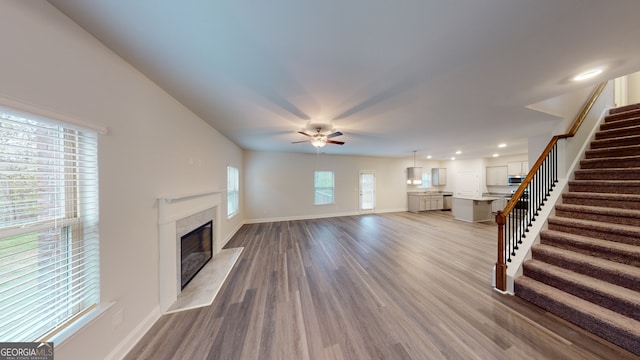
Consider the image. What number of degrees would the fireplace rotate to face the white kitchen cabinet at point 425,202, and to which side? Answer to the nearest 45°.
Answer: approximately 45° to its left

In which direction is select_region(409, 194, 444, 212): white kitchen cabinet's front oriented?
toward the camera

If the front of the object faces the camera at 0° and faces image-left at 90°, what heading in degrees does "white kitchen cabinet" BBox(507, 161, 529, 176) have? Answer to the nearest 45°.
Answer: approximately 45°

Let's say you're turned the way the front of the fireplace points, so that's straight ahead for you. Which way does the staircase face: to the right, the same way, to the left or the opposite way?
the opposite way

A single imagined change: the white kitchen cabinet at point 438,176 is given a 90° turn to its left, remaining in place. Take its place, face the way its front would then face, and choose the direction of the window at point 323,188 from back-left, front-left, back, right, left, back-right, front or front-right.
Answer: back-right

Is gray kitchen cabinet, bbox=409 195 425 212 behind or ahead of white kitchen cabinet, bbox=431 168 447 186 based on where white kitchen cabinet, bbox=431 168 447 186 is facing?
ahead

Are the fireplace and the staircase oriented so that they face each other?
yes

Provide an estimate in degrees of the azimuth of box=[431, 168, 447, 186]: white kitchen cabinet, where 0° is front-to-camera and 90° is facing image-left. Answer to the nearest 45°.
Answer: approximately 0°

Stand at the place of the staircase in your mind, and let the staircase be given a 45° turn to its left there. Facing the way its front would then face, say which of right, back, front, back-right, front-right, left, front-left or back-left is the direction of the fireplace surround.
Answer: front-right

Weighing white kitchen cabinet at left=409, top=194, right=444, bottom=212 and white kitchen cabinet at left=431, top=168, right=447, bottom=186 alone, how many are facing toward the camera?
2

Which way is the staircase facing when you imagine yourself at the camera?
facing the viewer and to the left of the viewer

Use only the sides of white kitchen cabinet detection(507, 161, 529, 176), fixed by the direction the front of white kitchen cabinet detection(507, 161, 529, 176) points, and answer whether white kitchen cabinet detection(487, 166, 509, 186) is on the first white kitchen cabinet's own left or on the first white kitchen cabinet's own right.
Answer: on the first white kitchen cabinet's own right

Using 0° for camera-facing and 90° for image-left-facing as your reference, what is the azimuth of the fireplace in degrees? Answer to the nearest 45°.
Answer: approximately 315°
